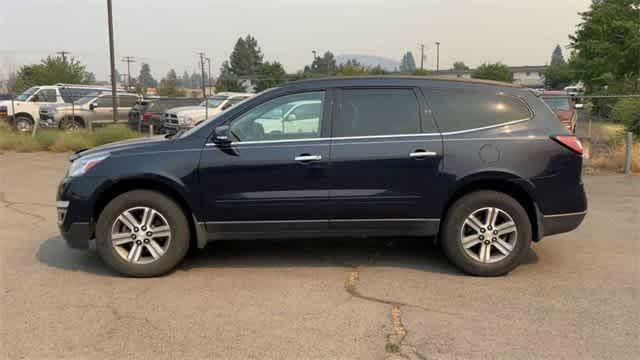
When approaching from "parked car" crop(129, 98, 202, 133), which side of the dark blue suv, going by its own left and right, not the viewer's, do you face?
right

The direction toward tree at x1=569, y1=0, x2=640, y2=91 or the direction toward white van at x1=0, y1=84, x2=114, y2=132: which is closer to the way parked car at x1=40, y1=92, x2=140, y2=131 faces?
the white van

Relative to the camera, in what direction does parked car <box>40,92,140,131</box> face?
facing the viewer and to the left of the viewer

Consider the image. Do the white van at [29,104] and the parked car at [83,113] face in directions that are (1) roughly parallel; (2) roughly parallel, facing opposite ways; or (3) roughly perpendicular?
roughly parallel

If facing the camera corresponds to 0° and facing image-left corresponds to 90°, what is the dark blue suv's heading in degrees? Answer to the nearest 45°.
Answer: approximately 90°

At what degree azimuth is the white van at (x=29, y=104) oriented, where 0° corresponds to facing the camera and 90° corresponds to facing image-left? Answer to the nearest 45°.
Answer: approximately 45°

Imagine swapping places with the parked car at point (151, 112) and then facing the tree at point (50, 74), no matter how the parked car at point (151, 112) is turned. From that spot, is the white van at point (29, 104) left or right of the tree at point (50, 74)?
left

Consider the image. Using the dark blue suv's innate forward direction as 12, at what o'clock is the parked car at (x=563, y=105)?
The parked car is roughly at 4 o'clock from the dark blue suv.

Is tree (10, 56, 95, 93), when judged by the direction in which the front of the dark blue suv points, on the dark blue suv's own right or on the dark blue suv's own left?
on the dark blue suv's own right
